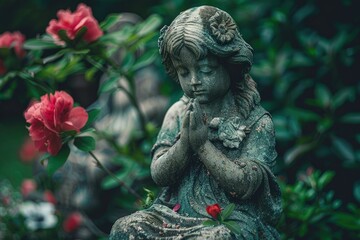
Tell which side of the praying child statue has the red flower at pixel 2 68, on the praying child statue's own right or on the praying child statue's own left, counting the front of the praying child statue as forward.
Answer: on the praying child statue's own right

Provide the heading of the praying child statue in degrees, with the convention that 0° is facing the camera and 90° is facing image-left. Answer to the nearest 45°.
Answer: approximately 45°

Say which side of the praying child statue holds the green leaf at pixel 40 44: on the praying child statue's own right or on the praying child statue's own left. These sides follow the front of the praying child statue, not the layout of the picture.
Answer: on the praying child statue's own right

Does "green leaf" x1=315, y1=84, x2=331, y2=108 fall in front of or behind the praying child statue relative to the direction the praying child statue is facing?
behind

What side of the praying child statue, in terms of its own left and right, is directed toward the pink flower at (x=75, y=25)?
right

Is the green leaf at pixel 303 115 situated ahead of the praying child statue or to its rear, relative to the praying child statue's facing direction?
to the rear

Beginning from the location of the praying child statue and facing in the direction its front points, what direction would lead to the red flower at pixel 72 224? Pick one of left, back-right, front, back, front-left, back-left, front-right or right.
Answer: right

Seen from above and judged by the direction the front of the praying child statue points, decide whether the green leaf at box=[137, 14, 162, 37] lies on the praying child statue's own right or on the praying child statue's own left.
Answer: on the praying child statue's own right

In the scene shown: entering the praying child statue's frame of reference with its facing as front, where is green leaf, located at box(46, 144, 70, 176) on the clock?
The green leaf is roughly at 2 o'clock from the praying child statue.

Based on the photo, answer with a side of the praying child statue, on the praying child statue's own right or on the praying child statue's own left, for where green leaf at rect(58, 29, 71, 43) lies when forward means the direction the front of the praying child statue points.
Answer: on the praying child statue's own right

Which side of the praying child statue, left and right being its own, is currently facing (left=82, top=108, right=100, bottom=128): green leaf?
right

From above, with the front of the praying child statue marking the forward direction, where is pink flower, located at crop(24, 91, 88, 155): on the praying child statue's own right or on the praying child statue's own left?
on the praying child statue's own right

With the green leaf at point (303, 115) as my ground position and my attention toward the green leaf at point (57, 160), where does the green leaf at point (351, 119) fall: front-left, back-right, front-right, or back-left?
back-left
